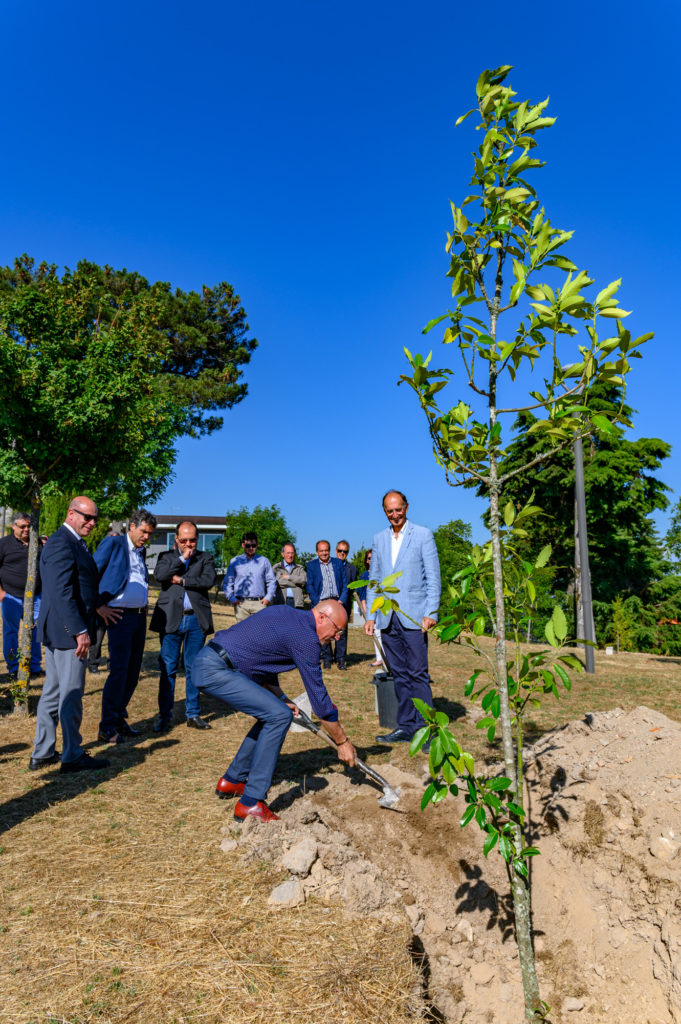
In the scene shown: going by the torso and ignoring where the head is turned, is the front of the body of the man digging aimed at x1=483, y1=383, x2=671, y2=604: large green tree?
no

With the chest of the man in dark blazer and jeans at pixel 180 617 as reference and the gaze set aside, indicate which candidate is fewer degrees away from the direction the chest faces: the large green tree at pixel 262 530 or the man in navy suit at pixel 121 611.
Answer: the man in navy suit

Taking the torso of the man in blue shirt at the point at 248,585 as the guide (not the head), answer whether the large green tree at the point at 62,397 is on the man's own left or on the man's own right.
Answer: on the man's own right

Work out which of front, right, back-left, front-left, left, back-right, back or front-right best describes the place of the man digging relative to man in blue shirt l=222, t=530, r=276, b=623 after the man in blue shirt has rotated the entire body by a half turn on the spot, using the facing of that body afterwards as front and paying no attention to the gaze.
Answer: back

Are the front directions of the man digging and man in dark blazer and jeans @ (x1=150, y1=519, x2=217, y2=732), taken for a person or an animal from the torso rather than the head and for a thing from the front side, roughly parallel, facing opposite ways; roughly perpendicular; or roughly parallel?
roughly perpendicular

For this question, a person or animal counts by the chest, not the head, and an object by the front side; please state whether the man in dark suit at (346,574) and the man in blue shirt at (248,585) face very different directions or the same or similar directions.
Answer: same or similar directions

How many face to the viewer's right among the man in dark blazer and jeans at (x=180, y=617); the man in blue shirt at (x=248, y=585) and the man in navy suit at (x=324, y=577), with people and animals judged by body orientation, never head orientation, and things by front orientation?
0

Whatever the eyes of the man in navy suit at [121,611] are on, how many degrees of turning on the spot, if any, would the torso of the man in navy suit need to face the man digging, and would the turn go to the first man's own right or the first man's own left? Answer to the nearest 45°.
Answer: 0° — they already face them

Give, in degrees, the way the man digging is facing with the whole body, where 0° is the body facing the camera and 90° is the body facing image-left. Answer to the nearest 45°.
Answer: approximately 270°

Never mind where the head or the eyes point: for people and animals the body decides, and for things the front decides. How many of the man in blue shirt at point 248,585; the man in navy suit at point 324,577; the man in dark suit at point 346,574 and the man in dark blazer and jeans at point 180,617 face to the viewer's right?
0

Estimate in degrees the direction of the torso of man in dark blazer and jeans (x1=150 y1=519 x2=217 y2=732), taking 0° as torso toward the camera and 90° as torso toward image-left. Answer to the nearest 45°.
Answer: approximately 0°

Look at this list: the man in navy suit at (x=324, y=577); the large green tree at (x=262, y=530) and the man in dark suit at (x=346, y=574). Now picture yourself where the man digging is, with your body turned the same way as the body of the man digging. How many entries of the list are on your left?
3

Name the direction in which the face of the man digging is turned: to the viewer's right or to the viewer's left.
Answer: to the viewer's right

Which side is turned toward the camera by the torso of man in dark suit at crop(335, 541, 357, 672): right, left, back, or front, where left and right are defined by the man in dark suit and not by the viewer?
front

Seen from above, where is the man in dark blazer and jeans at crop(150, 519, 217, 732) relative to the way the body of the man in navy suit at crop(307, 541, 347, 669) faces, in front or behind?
in front

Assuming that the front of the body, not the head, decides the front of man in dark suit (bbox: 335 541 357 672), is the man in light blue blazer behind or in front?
in front

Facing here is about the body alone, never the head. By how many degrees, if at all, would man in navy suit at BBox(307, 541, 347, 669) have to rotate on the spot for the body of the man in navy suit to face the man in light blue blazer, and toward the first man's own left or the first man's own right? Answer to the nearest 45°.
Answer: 0° — they already face them

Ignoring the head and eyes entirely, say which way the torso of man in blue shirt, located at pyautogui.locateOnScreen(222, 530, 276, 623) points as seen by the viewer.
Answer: toward the camera
